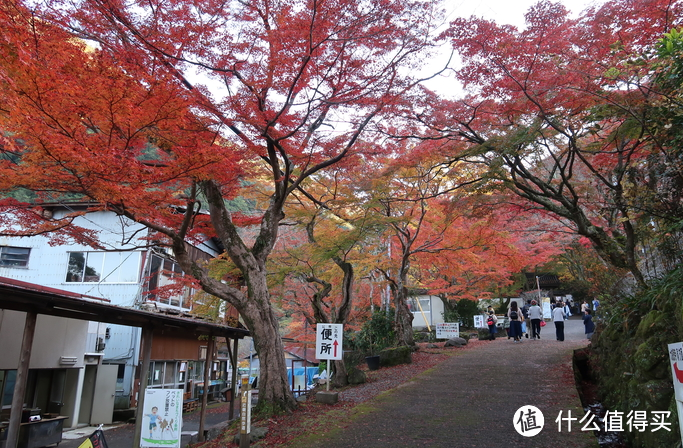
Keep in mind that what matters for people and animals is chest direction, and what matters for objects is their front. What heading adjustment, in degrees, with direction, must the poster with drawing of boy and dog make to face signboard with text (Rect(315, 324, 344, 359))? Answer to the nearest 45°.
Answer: approximately 135° to its left

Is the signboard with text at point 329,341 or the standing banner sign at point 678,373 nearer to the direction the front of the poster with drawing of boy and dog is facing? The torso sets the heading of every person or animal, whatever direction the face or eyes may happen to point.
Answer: the standing banner sign

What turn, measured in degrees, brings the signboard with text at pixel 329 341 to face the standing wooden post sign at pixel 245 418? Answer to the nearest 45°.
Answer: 0° — it already faces it

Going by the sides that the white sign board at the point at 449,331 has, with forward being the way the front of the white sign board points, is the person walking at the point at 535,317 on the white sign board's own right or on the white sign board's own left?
on the white sign board's own left

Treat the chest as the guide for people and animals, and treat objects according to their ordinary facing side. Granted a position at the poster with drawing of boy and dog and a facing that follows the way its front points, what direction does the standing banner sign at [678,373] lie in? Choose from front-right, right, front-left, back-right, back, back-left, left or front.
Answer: front-left

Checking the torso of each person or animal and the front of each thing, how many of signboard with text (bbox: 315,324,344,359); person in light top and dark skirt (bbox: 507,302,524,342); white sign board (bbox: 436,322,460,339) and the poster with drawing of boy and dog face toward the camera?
3

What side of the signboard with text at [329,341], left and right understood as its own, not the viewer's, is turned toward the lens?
front

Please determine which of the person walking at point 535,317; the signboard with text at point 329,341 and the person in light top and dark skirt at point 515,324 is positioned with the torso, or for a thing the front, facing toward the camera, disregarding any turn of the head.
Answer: the signboard with text

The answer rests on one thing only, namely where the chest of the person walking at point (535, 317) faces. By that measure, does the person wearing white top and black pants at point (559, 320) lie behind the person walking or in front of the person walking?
behind

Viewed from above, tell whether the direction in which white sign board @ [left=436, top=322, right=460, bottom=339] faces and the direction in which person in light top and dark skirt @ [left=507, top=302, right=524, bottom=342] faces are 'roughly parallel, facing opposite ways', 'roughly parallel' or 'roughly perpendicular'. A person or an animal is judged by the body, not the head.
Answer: roughly parallel, facing opposite ways

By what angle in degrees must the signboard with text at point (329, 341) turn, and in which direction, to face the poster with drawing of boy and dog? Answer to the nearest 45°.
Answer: approximately 45° to its right

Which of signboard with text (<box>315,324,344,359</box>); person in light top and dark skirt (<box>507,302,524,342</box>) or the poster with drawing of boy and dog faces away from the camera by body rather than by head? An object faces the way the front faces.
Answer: the person in light top and dark skirt

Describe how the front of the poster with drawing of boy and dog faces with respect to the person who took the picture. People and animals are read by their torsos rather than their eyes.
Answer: facing the viewer
